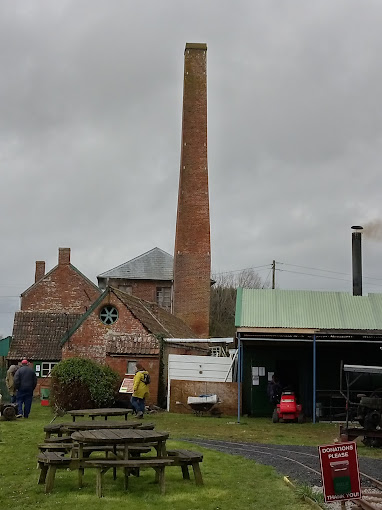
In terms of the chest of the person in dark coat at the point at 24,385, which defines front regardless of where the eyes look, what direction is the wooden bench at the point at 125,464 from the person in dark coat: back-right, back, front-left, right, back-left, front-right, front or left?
back

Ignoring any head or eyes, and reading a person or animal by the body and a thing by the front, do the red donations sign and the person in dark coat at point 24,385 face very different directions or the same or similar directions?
very different directions

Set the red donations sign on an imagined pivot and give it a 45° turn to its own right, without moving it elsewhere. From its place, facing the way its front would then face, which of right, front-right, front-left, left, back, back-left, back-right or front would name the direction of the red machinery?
back-right

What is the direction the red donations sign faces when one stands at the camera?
facing the viewer

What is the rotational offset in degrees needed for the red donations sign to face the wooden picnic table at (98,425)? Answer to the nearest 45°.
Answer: approximately 135° to its right

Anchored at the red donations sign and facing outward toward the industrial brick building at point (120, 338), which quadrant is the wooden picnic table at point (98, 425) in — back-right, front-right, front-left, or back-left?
front-left

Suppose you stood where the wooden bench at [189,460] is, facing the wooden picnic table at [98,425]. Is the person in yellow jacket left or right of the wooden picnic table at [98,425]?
right

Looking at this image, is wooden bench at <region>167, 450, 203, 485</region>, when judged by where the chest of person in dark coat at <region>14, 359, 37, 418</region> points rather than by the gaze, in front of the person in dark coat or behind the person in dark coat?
behind

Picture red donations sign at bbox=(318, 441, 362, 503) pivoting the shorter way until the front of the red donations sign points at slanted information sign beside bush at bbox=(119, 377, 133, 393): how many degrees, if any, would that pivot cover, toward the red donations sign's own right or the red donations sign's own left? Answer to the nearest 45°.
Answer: approximately 135° to the red donations sign's own right

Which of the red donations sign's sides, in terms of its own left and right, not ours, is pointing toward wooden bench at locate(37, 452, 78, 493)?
right

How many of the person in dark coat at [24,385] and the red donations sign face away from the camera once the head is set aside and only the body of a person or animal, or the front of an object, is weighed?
1

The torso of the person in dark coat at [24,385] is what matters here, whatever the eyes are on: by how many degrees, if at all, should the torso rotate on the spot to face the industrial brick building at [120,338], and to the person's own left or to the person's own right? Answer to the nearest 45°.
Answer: approximately 45° to the person's own right
